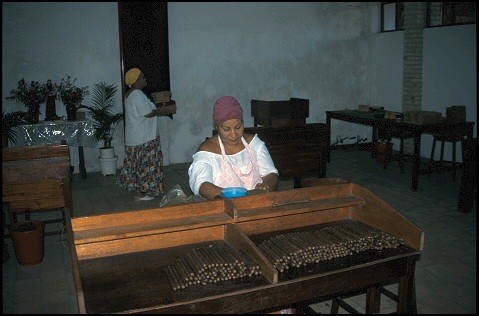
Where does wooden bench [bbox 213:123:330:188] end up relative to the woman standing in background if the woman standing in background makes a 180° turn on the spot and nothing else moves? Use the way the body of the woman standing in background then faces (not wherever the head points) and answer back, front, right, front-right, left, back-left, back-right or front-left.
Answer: back

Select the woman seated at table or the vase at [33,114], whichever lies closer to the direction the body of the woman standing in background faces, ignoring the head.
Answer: the woman seated at table

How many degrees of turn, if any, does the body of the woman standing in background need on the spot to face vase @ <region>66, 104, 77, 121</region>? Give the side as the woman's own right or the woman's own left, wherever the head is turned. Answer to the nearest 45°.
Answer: approximately 135° to the woman's own left

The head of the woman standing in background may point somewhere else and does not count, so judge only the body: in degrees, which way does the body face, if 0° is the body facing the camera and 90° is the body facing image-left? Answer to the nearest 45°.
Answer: approximately 270°

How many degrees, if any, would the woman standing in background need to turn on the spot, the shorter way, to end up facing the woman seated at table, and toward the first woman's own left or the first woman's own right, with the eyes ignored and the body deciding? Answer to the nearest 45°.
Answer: approximately 90° to the first woman's own right

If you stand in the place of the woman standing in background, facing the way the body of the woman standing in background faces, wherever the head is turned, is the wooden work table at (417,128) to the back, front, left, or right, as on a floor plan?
front

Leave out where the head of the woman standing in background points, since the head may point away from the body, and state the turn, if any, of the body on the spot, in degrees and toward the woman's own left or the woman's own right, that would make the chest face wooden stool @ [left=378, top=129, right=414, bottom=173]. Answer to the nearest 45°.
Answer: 0° — they already face it

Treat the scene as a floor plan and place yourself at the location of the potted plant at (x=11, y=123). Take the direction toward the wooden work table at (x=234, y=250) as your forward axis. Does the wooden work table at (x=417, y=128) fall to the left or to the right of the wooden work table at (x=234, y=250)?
left

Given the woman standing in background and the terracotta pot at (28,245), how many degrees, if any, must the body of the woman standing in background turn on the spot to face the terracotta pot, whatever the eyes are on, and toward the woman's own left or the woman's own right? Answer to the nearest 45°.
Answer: approximately 135° to the woman's own right

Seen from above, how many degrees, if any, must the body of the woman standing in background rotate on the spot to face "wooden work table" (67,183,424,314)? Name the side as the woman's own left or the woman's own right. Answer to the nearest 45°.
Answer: approximately 90° to the woman's own right

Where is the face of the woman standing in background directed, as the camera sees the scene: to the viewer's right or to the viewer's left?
to the viewer's right
